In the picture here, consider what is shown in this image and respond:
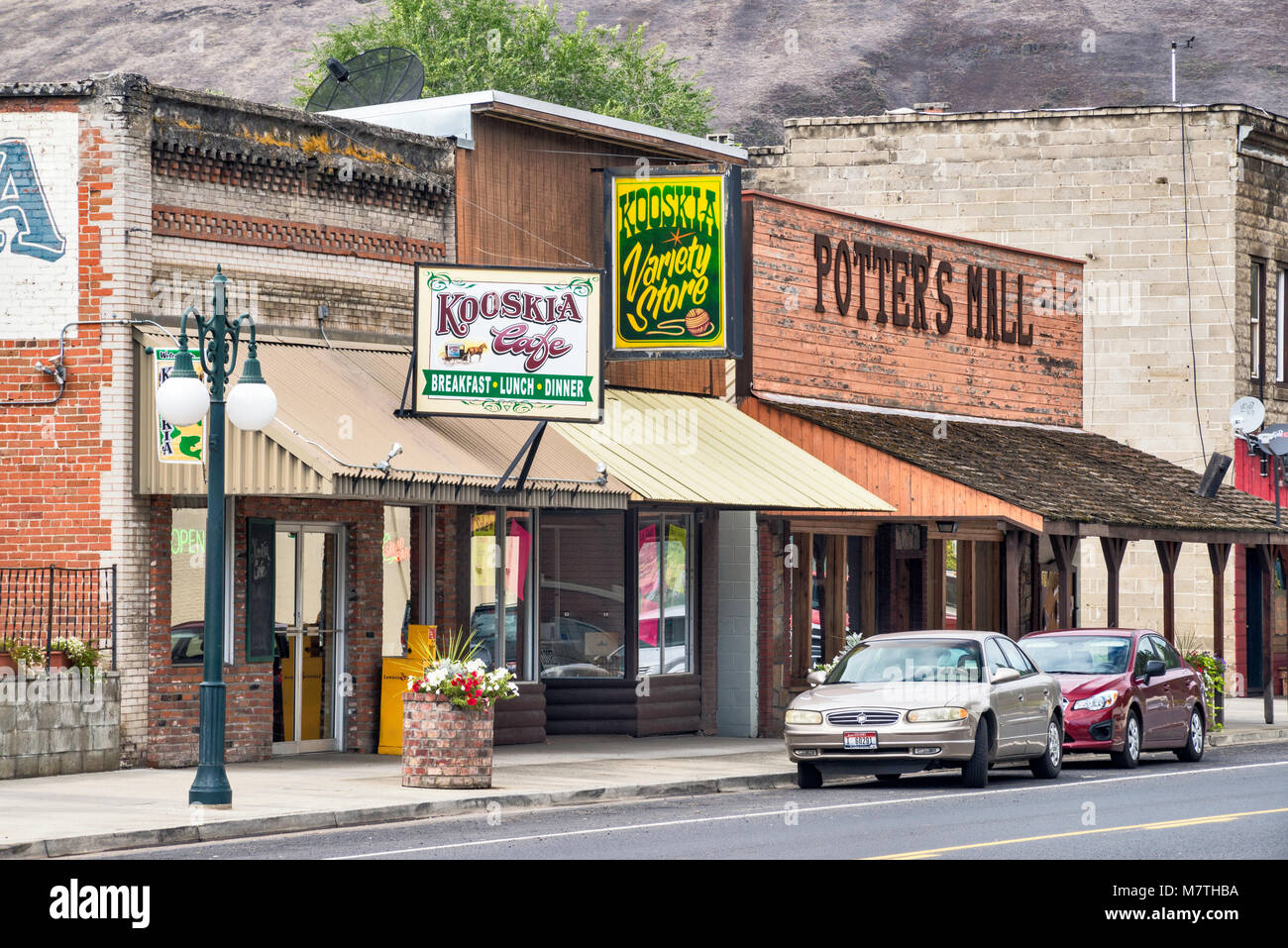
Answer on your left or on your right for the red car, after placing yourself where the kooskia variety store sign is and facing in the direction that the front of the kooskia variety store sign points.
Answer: on your left

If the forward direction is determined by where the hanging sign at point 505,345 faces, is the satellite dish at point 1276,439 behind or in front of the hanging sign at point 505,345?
behind

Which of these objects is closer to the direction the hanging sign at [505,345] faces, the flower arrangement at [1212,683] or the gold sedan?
the gold sedan

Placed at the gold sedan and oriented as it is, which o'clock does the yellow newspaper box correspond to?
The yellow newspaper box is roughly at 2 o'clock from the gold sedan.

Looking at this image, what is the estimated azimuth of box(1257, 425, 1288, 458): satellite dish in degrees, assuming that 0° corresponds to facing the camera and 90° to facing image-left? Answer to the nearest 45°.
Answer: approximately 45°

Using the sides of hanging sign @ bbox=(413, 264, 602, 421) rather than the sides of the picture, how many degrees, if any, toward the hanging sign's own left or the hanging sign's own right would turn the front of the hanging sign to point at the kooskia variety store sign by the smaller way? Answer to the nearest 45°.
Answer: approximately 135° to the hanging sign's own left

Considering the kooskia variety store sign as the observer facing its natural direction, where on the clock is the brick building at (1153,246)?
The brick building is roughly at 7 o'clock from the kooskia variety store sign.

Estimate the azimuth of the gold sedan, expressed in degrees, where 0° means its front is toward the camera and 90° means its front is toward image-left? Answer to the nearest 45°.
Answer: approximately 45°

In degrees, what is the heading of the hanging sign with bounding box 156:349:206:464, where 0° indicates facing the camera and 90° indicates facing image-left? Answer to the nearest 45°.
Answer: approximately 0°

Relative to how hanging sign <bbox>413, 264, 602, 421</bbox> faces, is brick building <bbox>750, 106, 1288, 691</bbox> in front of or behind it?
behind
